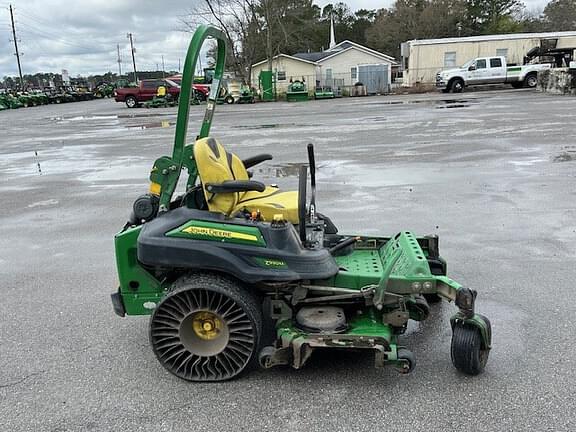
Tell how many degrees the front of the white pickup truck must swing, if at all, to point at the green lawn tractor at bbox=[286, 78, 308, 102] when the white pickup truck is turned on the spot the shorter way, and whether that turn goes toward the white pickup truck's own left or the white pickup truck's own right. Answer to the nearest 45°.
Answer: approximately 45° to the white pickup truck's own right

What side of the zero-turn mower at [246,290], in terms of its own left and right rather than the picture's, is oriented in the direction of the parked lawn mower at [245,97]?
left

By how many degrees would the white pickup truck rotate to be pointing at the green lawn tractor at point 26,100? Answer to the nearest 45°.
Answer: approximately 45° to its right

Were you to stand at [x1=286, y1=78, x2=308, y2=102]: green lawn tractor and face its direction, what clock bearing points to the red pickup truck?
The red pickup truck is roughly at 3 o'clock from the green lawn tractor.

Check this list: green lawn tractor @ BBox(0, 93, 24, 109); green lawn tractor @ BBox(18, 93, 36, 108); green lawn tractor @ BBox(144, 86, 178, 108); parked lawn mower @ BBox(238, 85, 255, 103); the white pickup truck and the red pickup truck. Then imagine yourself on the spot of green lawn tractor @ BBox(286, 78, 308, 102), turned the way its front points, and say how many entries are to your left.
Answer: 1

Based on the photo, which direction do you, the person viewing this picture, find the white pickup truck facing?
facing the viewer and to the left of the viewer

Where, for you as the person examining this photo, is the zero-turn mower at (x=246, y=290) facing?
facing to the right of the viewer

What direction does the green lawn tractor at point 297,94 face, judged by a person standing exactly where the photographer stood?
facing the viewer

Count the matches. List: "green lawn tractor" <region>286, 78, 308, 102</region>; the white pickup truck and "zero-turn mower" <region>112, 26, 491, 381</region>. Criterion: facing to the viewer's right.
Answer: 1

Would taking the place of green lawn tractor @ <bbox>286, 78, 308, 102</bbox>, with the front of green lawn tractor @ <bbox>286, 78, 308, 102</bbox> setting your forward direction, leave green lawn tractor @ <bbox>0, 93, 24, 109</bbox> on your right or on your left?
on your right

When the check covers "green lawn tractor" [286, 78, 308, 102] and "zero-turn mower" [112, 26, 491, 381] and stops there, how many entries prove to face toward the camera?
1

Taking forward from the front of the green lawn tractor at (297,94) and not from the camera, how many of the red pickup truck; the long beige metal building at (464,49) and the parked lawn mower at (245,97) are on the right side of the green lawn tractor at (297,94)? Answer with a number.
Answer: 2

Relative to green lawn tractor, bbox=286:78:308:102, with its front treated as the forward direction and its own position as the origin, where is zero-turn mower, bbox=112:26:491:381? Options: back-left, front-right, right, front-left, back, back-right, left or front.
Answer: front

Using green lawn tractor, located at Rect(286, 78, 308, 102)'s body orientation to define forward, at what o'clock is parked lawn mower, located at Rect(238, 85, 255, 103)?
The parked lawn mower is roughly at 3 o'clock from the green lawn tractor.

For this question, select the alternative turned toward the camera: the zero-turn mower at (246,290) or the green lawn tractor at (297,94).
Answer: the green lawn tractor
